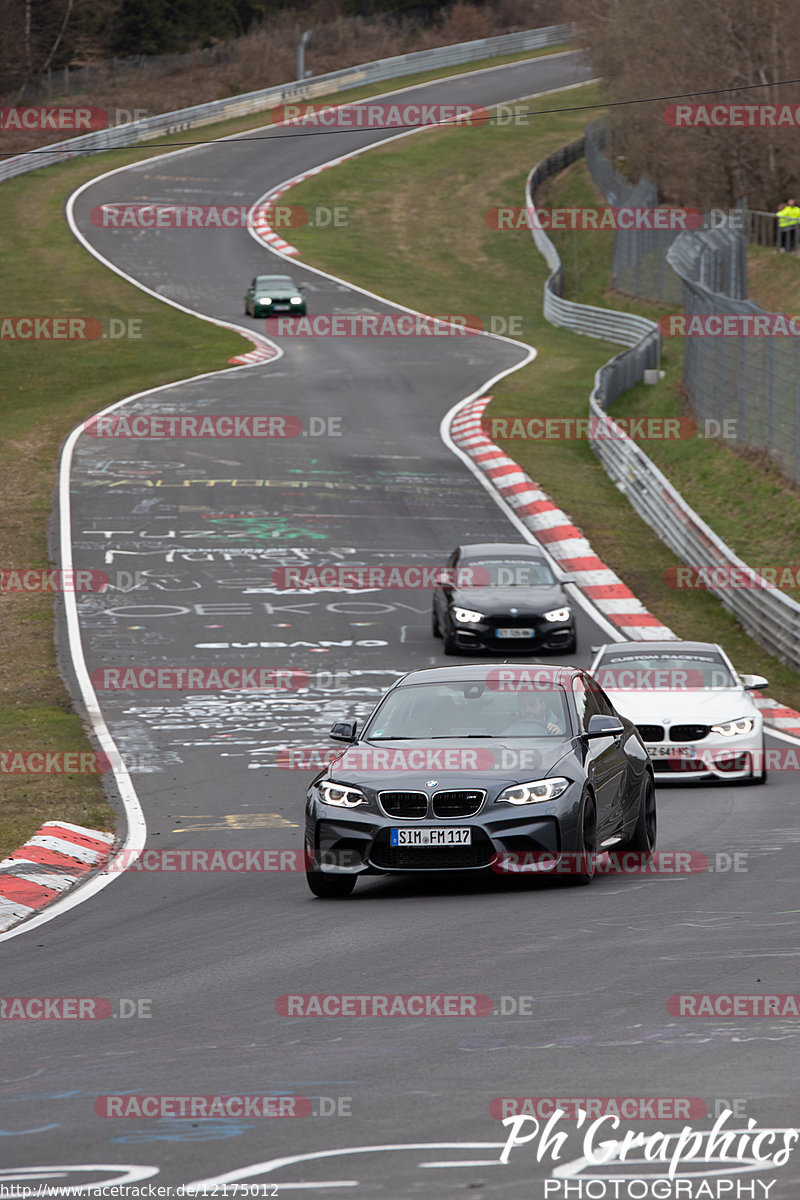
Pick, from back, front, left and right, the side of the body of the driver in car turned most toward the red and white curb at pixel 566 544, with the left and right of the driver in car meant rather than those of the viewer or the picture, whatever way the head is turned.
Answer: back

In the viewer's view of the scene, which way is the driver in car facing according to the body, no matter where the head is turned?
toward the camera

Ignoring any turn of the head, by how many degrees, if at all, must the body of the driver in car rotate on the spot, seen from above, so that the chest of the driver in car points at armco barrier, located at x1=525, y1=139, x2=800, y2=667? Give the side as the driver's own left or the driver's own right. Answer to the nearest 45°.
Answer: approximately 180°

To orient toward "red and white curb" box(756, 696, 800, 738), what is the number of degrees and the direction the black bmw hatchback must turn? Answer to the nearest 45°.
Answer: approximately 45° to its left

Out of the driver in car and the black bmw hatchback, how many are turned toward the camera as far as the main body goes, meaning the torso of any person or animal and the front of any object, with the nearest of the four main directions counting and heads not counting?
2

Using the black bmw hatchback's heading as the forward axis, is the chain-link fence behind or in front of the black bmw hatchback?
behind

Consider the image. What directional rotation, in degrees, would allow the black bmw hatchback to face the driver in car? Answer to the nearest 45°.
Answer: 0° — it already faces them

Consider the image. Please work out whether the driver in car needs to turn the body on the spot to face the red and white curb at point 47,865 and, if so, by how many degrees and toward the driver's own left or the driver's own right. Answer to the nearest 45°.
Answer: approximately 90° to the driver's own right

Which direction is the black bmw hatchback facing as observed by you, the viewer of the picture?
facing the viewer

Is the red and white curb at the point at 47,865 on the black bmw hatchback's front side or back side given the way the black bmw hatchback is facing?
on the front side
